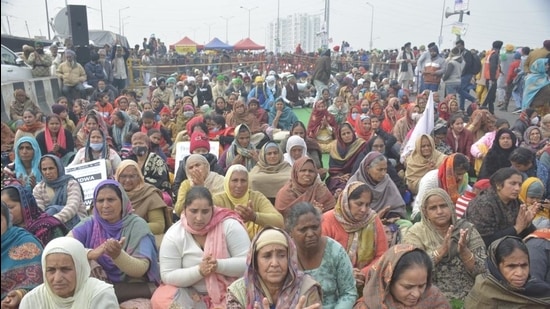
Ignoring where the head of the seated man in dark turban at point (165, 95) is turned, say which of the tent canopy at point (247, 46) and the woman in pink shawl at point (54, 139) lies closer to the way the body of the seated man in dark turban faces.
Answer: the woman in pink shawl

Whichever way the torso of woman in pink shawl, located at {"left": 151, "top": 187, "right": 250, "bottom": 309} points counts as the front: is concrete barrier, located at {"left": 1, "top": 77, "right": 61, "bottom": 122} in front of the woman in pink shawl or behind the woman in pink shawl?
behind

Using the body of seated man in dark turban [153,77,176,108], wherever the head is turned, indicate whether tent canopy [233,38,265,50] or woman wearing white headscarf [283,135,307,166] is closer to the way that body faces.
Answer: the woman wearing white headscarf

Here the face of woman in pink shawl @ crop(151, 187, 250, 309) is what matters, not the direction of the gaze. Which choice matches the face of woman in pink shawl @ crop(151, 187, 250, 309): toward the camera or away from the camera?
toward the camera

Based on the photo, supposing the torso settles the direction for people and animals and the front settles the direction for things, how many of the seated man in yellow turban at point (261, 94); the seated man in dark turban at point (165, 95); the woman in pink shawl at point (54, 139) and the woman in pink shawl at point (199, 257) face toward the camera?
4

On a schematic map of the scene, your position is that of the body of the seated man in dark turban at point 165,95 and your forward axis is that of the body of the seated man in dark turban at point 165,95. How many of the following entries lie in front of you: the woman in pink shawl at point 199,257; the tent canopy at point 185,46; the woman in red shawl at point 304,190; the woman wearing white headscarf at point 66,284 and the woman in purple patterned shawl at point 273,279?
4

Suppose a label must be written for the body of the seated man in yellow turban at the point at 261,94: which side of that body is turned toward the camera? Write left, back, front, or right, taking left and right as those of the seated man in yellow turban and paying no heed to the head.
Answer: front

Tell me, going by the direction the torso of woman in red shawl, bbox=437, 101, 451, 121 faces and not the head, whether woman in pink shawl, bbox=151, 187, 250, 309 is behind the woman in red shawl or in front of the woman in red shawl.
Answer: in front

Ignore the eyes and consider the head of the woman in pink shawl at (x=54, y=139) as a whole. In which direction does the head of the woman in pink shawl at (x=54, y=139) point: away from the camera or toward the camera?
toward the camera

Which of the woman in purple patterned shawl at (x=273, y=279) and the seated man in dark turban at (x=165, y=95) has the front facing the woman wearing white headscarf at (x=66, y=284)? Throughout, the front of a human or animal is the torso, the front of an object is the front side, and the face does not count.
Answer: the seated man in dark turban

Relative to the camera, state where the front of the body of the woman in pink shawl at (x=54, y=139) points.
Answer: toward the camera

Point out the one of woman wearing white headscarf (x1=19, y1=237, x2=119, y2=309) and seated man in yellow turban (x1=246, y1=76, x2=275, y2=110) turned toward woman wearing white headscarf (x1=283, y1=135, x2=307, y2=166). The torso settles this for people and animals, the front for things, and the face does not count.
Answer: the seated man in yellow turban

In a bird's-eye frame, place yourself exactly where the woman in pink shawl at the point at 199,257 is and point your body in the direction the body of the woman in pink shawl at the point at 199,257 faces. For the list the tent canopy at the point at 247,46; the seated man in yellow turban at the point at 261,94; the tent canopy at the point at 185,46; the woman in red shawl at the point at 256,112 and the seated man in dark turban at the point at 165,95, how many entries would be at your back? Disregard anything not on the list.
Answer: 5

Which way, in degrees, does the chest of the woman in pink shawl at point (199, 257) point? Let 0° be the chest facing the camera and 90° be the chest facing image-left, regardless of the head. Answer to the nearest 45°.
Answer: approximately 0°

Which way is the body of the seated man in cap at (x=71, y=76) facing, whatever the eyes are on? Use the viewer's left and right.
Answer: facing the viewer

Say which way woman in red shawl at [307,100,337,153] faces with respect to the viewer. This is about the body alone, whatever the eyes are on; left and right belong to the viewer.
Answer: facing the viewer

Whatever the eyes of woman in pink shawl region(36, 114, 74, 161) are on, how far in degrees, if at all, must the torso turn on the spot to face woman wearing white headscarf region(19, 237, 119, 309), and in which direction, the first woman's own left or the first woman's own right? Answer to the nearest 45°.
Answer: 0° — they already face them
